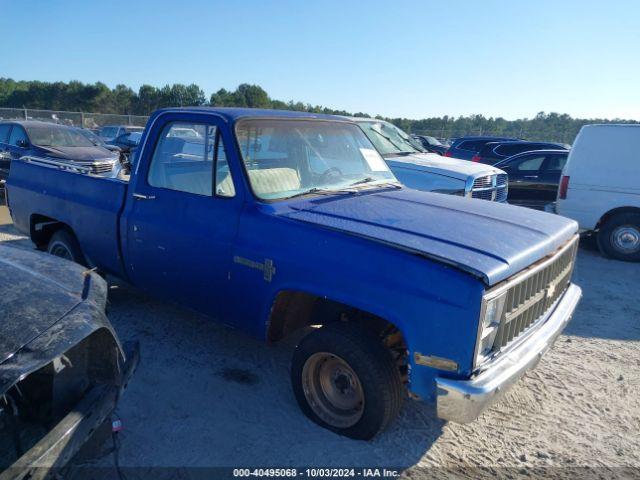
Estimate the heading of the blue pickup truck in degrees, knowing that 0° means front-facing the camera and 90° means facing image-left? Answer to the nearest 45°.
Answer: approximately 315°

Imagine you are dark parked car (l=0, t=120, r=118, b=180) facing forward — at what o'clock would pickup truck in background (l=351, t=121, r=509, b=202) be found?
The pickup truck in background is roughly at 12 o'clock from the dark parked car.

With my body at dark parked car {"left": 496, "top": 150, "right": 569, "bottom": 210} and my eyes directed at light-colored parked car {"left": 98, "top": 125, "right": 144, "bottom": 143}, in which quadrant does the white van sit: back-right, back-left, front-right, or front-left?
back-left

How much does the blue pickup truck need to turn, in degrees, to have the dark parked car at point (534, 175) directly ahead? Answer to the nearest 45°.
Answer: approximately 90° to its left

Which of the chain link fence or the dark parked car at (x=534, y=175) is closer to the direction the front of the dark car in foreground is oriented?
the dark parked car

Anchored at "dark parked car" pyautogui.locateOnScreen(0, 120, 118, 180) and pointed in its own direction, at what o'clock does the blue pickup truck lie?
The blue pickup truck is roughly at 1 o'clock from the dark parked car.

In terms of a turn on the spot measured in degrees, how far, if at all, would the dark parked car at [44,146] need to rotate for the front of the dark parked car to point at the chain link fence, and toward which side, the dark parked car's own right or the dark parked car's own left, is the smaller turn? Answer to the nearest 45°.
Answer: approximately 135° to the dark parked car's own left

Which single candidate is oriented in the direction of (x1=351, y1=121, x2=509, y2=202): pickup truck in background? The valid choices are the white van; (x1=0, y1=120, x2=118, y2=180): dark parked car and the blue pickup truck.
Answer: the dark parked car

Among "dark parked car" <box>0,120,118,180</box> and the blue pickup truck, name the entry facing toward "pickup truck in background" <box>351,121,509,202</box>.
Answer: the dark parked car

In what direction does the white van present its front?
to the viewer's right

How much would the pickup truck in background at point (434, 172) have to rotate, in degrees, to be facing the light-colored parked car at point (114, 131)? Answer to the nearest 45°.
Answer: approximately 180°

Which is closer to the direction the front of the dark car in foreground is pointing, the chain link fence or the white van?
the white van
